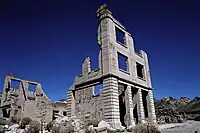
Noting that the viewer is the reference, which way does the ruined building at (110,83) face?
facing the viewer and to the right of the viewer

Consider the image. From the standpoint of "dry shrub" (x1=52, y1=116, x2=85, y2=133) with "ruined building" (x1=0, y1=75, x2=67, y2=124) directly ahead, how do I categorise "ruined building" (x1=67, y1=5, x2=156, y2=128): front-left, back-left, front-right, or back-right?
front-right

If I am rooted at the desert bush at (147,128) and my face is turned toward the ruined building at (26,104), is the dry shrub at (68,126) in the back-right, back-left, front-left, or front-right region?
front-left

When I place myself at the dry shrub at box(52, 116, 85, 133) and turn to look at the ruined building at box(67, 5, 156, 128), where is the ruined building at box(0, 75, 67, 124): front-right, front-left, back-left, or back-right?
front-left

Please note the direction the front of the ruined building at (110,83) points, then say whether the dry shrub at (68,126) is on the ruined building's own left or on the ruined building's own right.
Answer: on the ruined building's own right

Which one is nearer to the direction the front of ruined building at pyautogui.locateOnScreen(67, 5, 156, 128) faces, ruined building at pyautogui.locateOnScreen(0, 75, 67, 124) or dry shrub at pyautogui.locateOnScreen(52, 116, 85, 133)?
the dry shrub

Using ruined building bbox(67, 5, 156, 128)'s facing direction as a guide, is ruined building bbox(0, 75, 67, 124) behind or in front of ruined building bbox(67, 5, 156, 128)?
behind
